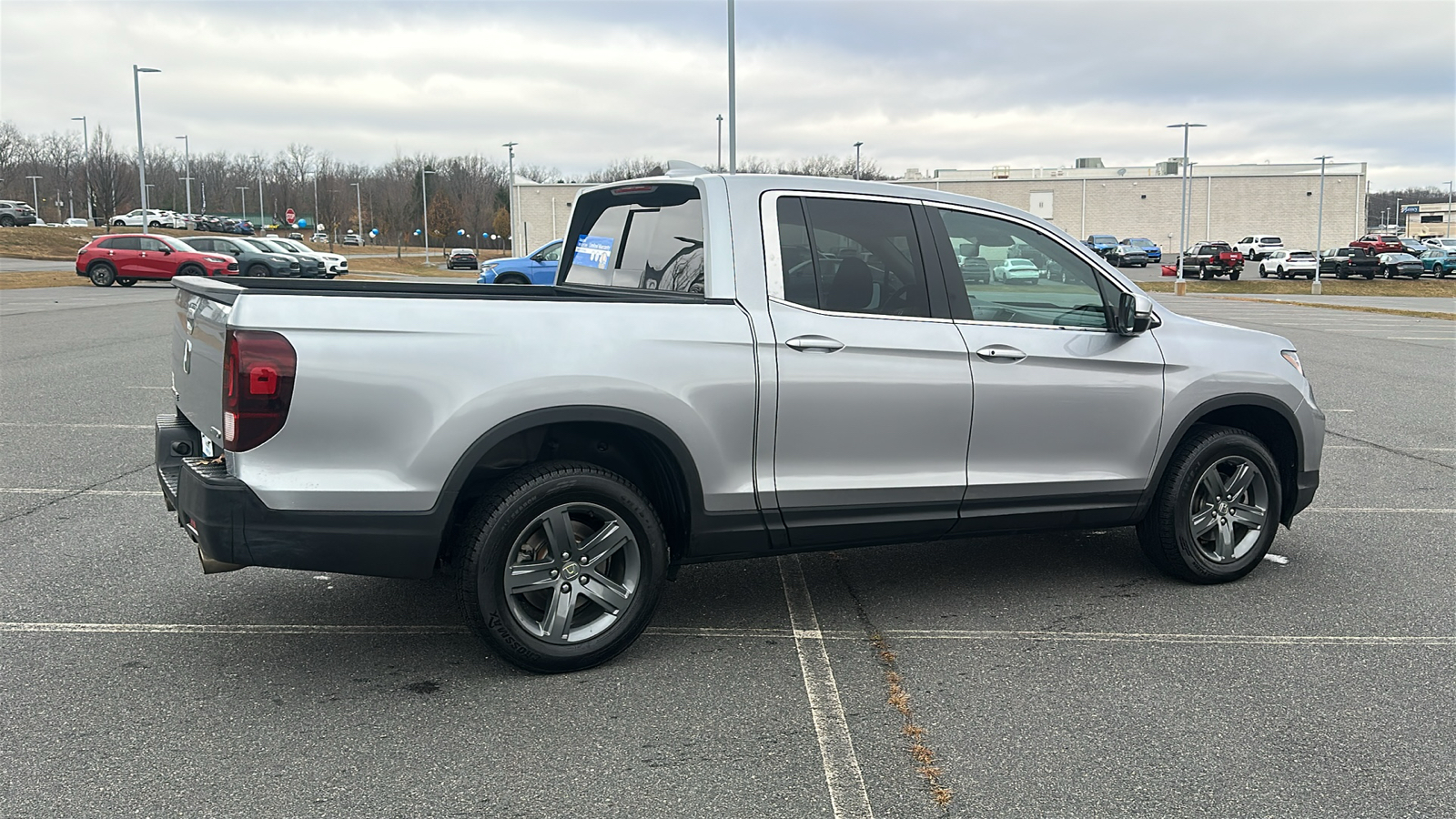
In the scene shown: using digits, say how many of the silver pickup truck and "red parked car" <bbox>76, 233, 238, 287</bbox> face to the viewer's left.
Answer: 0

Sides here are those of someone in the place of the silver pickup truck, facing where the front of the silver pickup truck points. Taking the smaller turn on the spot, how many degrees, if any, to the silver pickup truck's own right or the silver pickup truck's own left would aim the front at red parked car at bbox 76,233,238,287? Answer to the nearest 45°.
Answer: approximately 90° to the silver pickup truck's own left

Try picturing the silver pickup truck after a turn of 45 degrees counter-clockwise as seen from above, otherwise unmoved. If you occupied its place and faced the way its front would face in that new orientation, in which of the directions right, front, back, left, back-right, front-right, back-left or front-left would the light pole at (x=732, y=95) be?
front

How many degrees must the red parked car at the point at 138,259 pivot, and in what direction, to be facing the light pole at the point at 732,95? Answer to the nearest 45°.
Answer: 0° — it already faces it

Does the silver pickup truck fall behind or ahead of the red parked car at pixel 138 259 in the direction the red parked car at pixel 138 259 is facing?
ahead

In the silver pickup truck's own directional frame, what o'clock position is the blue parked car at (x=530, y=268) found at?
The blue parked car is roughly at 10 o'clock from the silver pickup truck.

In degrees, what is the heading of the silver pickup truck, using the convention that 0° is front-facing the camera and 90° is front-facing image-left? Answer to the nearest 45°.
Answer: approximately 225°

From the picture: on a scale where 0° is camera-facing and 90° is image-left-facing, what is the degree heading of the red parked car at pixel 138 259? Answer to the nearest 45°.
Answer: approximately 315°
